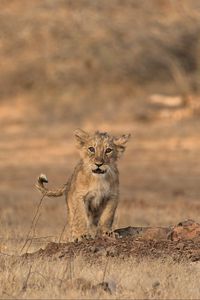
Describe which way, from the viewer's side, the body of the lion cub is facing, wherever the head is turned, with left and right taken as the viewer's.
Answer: facing the viewer

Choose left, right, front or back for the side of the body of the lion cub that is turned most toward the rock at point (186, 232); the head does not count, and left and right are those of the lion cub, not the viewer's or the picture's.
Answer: left
